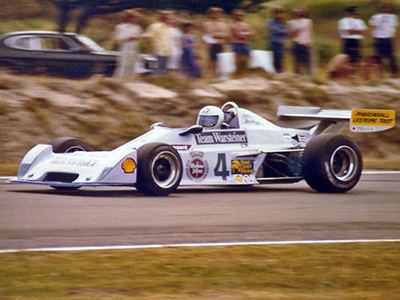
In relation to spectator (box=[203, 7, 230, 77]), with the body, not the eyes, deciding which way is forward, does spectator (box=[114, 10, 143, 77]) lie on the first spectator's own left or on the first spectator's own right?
on the first spectator's own right

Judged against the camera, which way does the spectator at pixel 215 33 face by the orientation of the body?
toward the camera

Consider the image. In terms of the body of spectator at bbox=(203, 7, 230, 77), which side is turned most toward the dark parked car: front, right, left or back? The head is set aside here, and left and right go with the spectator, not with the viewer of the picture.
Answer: right

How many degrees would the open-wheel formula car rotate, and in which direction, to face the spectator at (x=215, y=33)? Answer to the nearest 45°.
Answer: approximately 135° to its right

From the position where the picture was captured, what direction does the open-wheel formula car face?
facing the viewer and to the left of the viewer

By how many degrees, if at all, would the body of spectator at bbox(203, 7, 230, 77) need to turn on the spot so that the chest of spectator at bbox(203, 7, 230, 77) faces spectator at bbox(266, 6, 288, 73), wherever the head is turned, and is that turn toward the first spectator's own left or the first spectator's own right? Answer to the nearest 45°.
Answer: approximately 90° to the first spectator's own left

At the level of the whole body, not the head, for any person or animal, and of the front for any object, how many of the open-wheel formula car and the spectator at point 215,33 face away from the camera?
0

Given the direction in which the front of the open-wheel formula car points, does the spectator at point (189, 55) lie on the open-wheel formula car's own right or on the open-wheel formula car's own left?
on the open-wheel formula car's own right

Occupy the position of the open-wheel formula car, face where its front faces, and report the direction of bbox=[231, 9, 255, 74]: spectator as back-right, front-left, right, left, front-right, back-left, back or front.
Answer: back-right

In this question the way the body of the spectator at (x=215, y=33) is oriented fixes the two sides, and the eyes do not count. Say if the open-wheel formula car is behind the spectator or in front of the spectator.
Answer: in front
